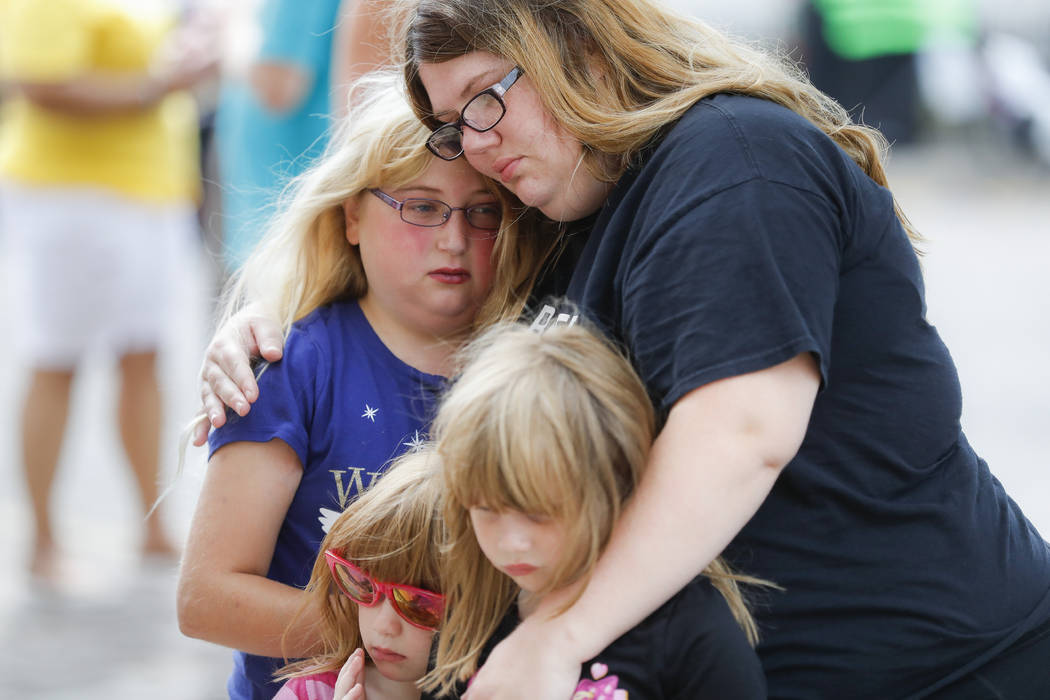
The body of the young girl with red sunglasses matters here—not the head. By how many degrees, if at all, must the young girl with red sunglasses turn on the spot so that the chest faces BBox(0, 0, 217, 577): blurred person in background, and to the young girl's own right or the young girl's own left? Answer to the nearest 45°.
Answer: approximately 180°

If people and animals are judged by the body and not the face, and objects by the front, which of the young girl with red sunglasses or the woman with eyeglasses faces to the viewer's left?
the woman with eyeglasses

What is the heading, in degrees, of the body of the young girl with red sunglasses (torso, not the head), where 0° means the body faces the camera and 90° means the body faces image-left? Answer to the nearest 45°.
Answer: approximately 0°

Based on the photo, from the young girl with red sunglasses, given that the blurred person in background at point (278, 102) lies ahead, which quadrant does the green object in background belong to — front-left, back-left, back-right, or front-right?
front-right

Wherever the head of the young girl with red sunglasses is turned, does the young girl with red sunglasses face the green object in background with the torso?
no

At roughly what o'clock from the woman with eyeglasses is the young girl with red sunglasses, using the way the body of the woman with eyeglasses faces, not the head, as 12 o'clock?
The young girl with red sunglasses is roughly at 12 o'clock from the woman with eyeglasses.

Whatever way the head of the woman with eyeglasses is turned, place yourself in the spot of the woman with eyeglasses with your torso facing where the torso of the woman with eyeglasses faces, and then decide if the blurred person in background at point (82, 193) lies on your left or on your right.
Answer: on your right

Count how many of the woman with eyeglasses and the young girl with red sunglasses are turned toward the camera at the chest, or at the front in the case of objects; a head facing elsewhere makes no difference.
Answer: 1

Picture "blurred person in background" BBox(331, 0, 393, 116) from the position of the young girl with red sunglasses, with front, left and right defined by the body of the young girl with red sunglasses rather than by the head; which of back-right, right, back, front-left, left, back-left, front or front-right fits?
back

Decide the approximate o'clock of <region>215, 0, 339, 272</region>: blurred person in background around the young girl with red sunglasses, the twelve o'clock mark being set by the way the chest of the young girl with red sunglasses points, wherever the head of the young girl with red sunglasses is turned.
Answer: The blurred person in background is roughly at 6 o'clock from the young girl with red sunglasses.

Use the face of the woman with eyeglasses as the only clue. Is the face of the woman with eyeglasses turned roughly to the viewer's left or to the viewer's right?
to the viewer's left

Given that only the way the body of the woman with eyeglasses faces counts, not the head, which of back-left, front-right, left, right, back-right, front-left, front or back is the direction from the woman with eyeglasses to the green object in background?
right

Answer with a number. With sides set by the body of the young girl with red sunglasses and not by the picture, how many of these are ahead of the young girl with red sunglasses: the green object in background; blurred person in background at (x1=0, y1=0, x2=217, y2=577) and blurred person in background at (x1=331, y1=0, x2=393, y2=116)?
0

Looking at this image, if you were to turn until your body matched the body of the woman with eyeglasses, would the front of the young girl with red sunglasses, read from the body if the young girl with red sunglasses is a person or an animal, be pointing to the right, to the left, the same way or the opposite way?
to the left

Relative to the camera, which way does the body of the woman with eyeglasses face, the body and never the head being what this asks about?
to the viewer's left

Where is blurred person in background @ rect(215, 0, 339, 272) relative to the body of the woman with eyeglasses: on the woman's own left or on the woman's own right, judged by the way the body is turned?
on the woman's own right

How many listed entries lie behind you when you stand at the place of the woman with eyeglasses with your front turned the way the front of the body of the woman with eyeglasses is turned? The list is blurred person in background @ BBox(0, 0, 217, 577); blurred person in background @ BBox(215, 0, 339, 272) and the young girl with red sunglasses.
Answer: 0
